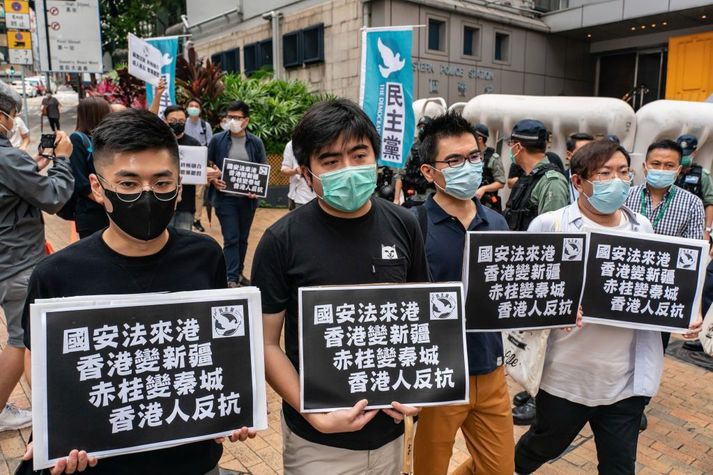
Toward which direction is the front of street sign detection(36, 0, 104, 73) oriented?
toward the camera

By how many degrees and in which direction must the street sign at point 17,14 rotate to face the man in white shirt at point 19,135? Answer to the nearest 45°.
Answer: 0° — it already faces them

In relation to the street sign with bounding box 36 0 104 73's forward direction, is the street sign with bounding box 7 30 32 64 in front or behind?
behind

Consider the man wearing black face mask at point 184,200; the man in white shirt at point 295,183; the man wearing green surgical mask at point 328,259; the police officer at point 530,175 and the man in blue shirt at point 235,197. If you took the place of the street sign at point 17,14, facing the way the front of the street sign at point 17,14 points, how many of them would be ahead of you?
5

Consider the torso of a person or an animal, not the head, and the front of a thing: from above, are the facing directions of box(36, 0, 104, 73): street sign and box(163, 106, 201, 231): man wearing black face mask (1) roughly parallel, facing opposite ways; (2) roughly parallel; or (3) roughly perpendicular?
roughly parallel

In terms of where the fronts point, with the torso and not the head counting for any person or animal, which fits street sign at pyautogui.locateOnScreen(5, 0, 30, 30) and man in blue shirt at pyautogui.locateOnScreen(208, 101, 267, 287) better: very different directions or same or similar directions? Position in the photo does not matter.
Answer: same or similar directions

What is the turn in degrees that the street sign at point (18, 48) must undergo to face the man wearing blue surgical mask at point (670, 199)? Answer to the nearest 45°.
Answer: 0° — it already faces them

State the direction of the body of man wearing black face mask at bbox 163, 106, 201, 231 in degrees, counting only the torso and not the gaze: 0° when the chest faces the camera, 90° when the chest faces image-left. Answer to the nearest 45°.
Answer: approximately 0°

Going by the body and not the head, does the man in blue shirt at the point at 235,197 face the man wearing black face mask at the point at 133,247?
yes

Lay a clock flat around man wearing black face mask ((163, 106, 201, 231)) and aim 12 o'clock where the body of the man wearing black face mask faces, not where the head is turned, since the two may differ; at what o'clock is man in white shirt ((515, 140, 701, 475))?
The man in white shirt is roughly at 11 o'clock from the man wearing black face mask.

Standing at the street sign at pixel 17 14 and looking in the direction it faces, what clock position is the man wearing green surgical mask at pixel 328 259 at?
The man wearing green surgical mask is roughly at 12 o'clock from the street sign.

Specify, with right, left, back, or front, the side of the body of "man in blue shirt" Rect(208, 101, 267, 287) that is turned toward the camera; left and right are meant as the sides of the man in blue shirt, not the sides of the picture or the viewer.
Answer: front

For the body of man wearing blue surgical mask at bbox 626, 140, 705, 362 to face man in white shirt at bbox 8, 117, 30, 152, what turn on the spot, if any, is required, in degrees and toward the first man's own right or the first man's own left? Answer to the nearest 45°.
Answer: approximately 45° to the first man's own right

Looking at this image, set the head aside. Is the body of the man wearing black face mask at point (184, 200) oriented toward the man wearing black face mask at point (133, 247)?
yes

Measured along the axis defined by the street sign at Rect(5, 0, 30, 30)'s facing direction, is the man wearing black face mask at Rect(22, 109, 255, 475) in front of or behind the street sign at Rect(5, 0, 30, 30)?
in front

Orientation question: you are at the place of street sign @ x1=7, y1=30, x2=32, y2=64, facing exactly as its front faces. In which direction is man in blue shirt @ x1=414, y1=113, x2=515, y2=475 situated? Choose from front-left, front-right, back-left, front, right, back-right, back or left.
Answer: front
